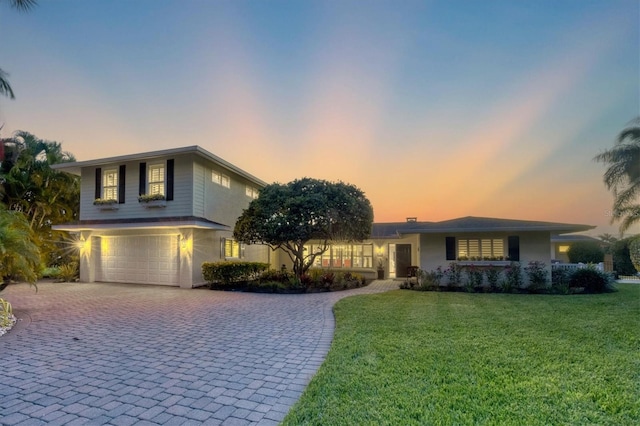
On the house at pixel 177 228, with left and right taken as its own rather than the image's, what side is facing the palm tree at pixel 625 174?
left

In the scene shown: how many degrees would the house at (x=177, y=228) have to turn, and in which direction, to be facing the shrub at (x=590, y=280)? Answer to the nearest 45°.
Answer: approximately 90° to its left

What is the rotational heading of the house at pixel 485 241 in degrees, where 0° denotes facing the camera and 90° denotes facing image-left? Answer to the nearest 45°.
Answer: approximately 0°

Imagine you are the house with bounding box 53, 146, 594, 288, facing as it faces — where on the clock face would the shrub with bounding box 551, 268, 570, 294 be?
The shrub is roughly at 9 o'clock from the house.

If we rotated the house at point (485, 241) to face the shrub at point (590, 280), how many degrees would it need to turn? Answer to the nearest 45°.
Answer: approximately 90° to its left

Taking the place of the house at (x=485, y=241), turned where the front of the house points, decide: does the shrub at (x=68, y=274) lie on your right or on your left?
on your right

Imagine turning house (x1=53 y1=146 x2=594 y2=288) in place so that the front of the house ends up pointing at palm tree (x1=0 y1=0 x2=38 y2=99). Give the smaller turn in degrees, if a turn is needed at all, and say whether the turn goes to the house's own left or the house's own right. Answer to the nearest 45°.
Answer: approximately 45° to the house's own right

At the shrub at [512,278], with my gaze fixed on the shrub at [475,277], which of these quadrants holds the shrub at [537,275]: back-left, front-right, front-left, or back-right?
back-right

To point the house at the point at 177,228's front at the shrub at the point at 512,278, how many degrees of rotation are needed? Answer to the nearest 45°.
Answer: approximately 90° to its left
